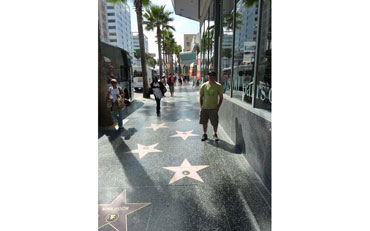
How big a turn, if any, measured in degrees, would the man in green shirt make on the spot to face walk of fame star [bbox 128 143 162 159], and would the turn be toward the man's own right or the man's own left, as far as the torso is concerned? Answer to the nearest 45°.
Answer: approximately 90° to the man's own right

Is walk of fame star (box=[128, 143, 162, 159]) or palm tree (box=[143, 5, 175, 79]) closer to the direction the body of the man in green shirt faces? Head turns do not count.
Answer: the walk of fame star

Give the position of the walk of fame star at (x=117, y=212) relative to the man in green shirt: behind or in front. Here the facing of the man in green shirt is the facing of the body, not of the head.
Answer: in front

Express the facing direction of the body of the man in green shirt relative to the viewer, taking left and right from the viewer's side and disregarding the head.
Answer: facing the viewer

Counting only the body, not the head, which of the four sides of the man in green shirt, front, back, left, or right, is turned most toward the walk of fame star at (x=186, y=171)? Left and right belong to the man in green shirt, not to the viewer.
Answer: front

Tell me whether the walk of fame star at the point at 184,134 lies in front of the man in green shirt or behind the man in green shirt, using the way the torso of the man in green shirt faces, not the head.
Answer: behind

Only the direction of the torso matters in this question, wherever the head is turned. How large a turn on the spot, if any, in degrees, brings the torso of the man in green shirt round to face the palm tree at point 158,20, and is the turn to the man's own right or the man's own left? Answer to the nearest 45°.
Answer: approximately 180°

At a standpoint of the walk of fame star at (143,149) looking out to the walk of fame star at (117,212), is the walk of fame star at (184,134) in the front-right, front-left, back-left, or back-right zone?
back-left
